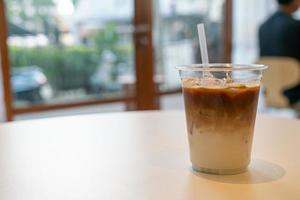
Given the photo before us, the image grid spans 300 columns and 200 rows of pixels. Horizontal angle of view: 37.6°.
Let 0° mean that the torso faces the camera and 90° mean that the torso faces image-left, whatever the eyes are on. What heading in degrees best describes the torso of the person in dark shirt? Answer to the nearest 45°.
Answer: approximately 225°

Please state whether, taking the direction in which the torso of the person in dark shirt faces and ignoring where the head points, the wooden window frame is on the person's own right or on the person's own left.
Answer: on the person's own left
